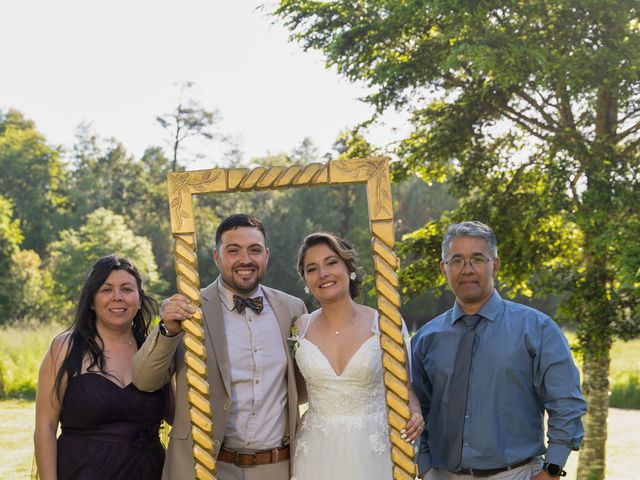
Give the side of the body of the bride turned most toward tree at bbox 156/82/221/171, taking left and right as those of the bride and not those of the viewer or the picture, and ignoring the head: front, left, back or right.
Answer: back

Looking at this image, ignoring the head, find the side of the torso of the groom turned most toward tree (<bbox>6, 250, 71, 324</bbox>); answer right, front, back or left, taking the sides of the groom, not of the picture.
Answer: back

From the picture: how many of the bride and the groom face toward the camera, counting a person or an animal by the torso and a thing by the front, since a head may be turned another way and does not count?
2

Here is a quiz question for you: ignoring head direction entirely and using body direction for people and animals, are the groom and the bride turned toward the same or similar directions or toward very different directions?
same or similar directions

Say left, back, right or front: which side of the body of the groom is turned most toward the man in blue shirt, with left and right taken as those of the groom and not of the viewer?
left

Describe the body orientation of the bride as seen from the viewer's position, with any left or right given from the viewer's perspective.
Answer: facing the viewer

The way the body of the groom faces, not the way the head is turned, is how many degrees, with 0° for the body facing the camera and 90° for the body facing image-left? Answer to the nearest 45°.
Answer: approximately 0°

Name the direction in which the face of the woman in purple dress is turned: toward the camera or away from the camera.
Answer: toward the camera

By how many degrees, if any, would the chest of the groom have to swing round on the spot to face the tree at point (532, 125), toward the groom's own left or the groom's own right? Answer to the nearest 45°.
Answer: approximately 135° to the groom's own left

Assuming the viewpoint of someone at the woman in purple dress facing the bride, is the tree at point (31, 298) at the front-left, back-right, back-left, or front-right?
back-left

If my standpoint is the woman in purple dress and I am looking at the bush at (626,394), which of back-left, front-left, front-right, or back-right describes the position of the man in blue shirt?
front-right

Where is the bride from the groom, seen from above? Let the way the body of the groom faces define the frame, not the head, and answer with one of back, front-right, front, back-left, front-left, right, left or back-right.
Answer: left

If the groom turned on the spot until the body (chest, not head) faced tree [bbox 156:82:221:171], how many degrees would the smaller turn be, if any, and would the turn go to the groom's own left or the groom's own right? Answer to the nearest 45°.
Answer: approximately 180°

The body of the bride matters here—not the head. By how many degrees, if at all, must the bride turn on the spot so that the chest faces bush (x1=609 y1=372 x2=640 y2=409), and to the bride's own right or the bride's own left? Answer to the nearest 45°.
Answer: approximately 180°

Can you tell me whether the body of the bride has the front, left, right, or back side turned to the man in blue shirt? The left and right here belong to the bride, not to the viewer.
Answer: left

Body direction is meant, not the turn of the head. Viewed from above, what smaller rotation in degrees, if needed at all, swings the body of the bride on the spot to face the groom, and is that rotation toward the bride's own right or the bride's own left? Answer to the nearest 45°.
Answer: approximately 90° to the bride's own right
